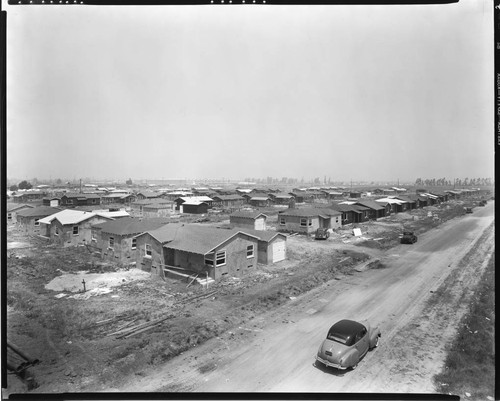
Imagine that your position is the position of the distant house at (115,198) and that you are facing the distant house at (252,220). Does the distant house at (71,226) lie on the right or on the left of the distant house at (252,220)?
right

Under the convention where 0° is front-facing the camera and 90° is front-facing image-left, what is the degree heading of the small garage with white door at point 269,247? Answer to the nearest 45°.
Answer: approximately 315°

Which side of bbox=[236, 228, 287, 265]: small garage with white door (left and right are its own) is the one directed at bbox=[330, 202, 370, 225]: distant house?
left

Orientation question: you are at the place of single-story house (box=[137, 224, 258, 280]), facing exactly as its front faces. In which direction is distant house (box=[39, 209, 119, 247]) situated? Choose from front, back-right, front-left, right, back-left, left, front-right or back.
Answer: right

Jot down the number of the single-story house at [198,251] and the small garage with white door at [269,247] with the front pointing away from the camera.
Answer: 0

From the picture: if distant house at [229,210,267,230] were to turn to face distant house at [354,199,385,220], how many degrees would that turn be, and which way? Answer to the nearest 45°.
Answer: approximately 90° to its left

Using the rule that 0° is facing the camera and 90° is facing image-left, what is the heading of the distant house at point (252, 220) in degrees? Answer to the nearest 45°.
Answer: approximately 315°

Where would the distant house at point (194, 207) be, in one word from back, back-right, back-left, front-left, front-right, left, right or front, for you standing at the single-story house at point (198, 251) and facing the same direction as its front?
back-right

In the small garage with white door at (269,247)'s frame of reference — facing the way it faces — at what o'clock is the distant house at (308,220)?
The distant house is roughly at 8 o'clock from the small garage with white door.

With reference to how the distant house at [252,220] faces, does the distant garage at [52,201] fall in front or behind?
behind

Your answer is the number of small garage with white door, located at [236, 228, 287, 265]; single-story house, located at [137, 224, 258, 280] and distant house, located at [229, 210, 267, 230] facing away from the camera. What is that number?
0

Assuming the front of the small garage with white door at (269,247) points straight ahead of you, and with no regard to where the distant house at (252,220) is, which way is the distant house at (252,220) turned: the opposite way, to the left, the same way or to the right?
the same way
